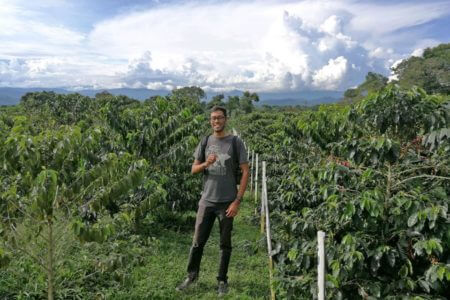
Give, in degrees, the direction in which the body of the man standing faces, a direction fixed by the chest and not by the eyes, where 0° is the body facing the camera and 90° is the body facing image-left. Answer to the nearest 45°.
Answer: approximately 0°
